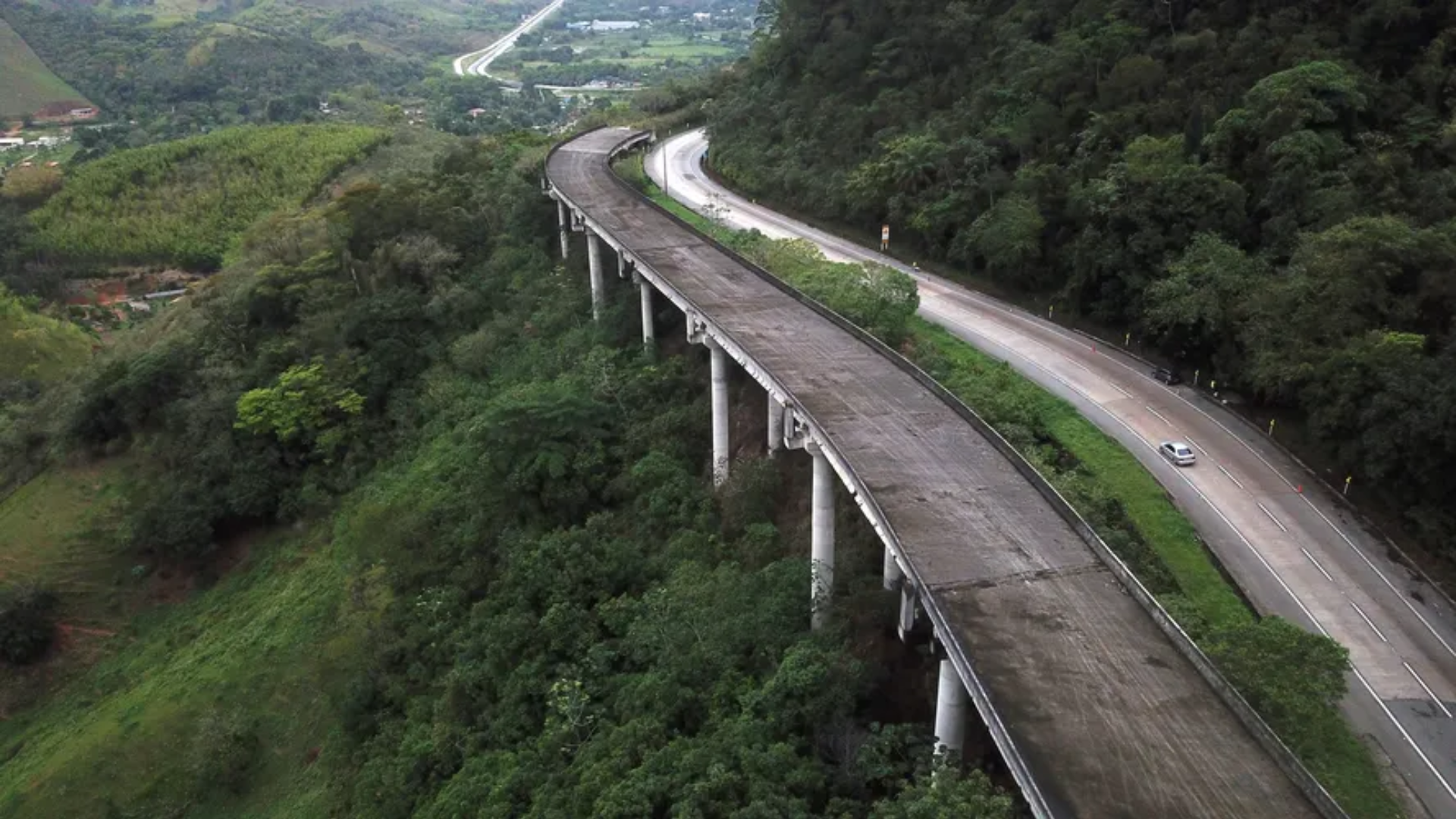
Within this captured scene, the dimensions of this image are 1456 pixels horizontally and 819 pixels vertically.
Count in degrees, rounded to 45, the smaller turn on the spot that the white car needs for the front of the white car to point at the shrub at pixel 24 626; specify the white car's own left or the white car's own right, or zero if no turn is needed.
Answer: approximately 45° to the white car's own left

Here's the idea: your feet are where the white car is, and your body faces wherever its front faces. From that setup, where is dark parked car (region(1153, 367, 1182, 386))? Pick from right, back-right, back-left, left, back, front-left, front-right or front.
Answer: front-right

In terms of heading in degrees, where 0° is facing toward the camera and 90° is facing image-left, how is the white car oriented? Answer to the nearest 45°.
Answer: approximately 135°
